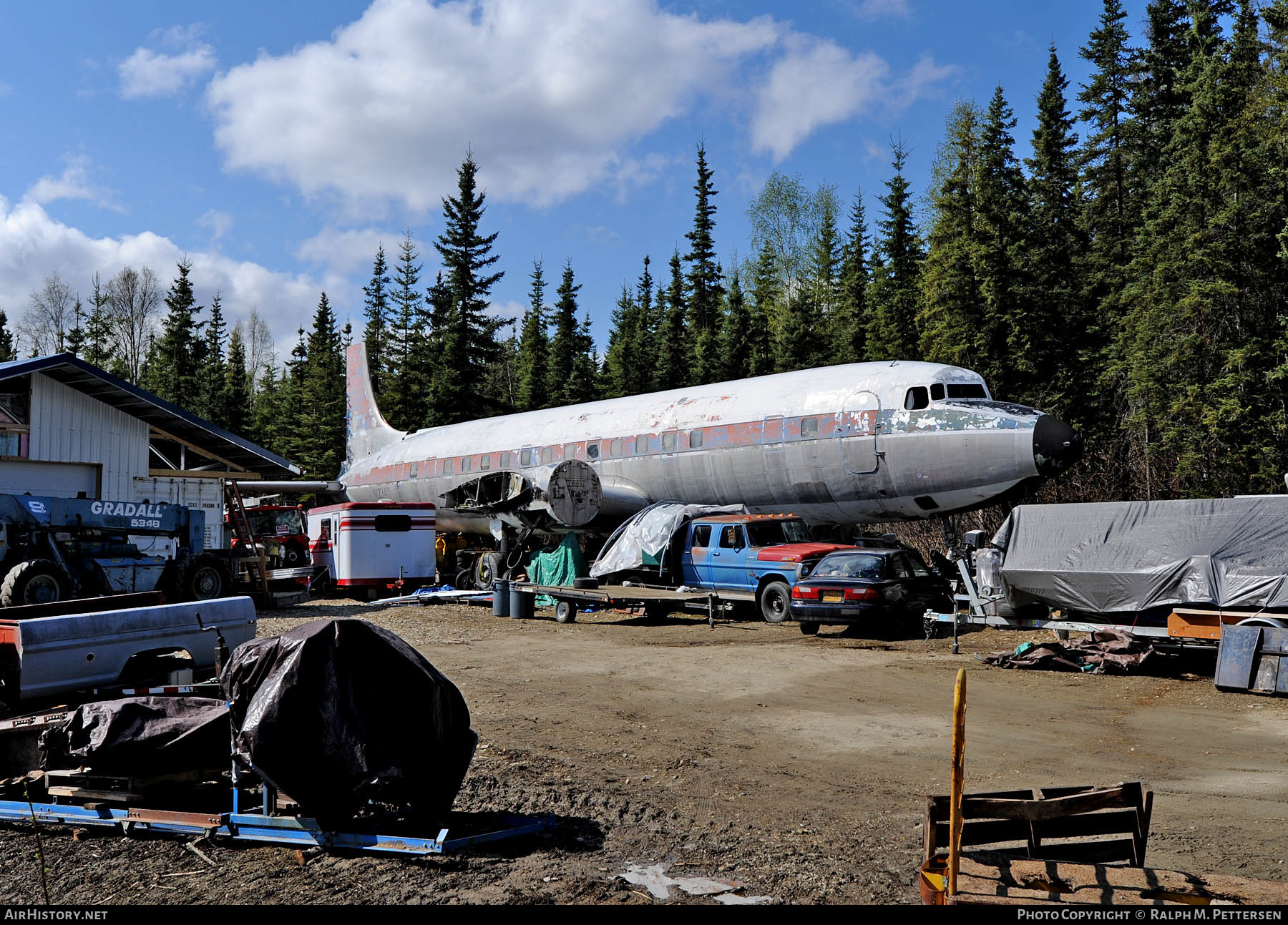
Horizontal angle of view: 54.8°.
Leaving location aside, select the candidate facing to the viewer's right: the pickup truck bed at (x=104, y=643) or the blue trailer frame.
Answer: the blue trailer frame

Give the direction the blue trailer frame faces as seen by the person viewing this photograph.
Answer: facing to the right of the viewer

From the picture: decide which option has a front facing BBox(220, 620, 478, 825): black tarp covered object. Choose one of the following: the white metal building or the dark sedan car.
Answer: the white metal building

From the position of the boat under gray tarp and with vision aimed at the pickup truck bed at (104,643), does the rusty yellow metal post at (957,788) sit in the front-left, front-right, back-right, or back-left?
front-left

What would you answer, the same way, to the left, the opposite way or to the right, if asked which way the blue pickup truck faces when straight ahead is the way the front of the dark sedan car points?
to the right

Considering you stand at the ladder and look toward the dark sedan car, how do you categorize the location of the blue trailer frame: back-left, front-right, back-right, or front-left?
front-right

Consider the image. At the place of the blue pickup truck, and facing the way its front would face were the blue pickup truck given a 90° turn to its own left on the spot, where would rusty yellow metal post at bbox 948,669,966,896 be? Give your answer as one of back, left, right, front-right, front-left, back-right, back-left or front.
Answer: back-right

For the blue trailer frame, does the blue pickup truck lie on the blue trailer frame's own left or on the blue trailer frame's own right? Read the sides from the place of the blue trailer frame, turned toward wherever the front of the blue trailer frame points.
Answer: on the blue trailer frame's own left

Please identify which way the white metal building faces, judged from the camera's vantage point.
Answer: facing the viewer

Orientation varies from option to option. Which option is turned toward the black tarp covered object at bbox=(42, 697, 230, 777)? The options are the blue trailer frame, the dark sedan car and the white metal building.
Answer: the white metal building

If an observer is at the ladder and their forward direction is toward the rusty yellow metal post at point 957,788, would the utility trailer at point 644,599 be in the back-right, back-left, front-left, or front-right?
front-left

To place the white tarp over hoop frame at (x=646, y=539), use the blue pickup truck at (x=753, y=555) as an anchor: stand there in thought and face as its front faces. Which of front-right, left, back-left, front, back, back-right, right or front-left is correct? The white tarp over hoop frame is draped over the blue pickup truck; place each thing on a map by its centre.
back

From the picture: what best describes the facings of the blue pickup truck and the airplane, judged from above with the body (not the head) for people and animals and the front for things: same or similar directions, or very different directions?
same or similar directions

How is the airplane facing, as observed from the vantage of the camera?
facing the viewer and to the right of the viewer

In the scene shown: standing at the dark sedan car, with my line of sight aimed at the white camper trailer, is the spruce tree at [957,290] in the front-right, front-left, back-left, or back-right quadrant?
front-right

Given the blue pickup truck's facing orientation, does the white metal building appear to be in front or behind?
behind

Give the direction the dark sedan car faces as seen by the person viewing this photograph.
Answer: facing away from the viewer and to the right of the viewer

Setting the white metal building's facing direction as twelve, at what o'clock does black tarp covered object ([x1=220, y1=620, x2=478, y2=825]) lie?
The black tarp covered object is roughly at 12 o'clock from the white metal building.
